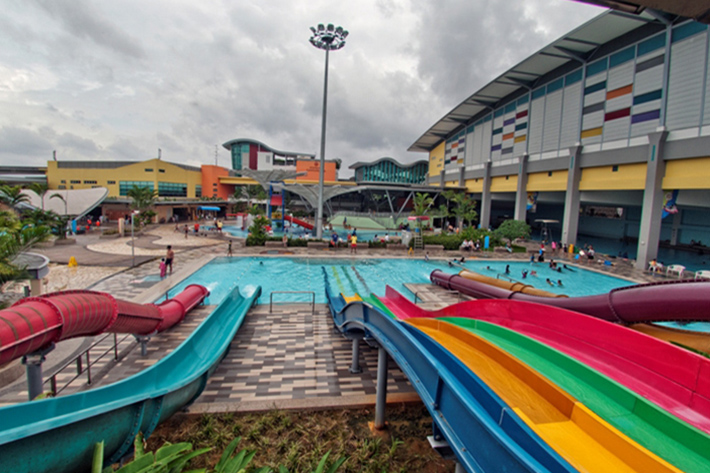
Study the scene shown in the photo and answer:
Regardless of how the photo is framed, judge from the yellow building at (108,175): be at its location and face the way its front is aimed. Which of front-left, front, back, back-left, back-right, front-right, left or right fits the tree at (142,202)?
front

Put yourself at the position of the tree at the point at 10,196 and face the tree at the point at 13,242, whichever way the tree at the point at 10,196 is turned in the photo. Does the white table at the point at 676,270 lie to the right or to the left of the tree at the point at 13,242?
left

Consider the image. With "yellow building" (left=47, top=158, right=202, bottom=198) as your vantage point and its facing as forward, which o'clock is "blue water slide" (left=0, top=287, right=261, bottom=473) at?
The blue water slide is roughly at 12 o'clock from the yellow building.

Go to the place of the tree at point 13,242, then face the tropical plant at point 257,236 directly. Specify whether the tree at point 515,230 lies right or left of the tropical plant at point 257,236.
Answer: right

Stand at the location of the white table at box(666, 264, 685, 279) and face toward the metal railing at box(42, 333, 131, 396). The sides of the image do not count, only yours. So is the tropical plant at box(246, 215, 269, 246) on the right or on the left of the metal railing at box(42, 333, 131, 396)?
right

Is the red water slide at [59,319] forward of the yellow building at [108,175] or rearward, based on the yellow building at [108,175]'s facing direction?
forward

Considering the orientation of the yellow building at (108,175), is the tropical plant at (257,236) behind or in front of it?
in front

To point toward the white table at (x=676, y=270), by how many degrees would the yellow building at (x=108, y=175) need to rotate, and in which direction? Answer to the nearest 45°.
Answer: approximately 45° to its left

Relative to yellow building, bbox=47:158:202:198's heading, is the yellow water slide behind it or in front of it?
in front

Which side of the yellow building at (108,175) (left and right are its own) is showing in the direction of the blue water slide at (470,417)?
front

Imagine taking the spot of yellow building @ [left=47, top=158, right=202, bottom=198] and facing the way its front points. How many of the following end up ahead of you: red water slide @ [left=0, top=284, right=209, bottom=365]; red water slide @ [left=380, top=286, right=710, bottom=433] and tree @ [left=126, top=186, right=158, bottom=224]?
3

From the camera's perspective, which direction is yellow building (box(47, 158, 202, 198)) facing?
toward the camera

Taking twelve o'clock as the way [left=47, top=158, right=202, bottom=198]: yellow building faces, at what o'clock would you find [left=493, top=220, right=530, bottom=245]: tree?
The tree is roughly at 11 o'clock from the yellow building.

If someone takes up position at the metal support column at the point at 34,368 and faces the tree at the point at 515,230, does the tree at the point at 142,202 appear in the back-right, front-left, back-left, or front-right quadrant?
front-left

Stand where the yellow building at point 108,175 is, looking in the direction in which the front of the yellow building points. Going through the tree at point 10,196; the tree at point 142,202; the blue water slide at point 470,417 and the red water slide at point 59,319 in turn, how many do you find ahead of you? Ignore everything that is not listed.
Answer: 4

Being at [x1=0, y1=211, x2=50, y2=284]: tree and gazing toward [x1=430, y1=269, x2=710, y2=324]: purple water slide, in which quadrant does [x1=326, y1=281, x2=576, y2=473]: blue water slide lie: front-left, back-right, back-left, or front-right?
front-right

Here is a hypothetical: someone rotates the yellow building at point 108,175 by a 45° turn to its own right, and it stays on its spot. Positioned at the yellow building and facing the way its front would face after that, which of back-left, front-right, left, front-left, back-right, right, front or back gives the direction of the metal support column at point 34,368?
front-left

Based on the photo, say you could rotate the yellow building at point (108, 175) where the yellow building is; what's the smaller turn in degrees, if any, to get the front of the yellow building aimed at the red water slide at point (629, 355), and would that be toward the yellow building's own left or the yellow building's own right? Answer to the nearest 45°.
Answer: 0° — it already faces it
